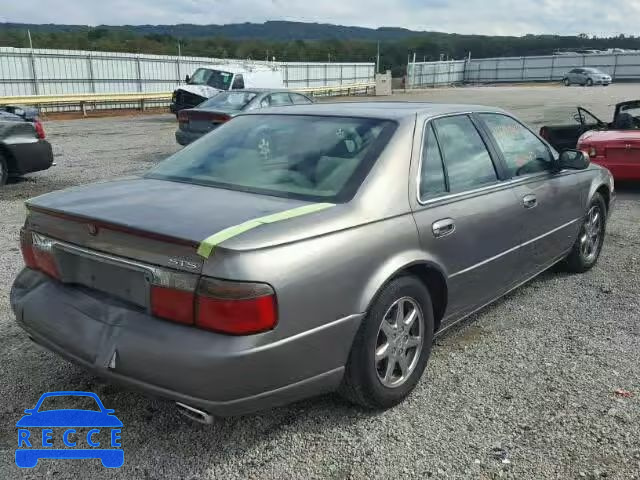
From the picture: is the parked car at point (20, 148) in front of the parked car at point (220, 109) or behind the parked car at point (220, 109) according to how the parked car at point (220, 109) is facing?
behind

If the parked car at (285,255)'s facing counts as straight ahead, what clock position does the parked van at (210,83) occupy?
the parked van at (210,83) is roughly at 10 o'clock from the parked car at (285,255).

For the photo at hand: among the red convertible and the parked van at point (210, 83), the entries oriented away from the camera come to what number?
1

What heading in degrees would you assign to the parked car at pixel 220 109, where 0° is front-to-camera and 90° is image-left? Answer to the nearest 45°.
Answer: approximately 225°

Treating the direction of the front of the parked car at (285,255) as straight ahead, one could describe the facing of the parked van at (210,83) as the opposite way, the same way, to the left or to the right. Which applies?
the opposite way
